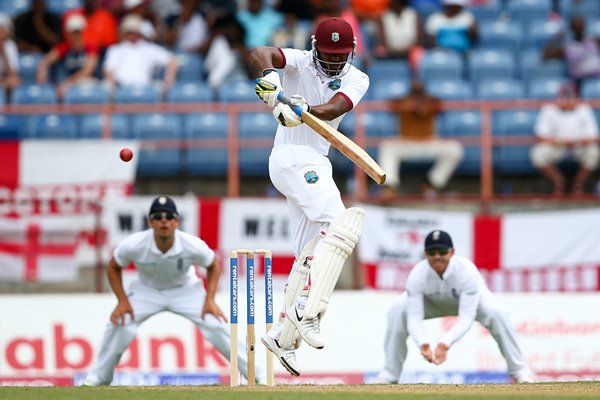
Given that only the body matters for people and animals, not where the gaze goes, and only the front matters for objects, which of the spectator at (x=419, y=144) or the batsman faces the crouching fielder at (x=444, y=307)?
the spectator

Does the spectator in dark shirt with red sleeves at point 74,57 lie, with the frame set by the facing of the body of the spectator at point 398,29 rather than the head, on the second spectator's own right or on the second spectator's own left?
on the second spectator's own right

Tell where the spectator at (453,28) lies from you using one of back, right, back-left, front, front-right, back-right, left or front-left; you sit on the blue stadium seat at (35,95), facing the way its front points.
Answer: left

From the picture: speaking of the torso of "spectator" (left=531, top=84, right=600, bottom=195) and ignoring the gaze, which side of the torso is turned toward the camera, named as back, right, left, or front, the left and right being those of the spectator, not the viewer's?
front

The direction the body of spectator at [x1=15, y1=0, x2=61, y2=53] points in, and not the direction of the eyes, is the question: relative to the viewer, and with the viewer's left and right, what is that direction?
facing the viewer

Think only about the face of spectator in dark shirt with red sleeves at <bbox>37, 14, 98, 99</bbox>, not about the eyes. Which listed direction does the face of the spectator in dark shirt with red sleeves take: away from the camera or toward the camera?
toward the camera

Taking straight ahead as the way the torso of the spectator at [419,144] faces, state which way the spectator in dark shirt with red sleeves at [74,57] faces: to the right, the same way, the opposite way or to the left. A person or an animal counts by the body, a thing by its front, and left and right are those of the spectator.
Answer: the same way

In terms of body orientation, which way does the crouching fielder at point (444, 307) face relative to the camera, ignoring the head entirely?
toward the camera

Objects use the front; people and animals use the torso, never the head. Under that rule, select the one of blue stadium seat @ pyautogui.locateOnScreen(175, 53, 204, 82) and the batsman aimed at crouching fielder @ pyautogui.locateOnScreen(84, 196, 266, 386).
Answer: the blue stadium seat

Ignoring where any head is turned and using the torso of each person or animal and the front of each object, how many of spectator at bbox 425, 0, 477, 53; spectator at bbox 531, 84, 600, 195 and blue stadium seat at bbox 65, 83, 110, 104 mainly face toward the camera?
3

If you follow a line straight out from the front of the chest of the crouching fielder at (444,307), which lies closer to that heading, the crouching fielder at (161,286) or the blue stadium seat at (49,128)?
the crouching fielder

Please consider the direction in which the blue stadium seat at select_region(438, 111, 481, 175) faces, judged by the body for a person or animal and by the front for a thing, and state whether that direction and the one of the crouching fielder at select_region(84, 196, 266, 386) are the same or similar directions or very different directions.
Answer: same or similar directions

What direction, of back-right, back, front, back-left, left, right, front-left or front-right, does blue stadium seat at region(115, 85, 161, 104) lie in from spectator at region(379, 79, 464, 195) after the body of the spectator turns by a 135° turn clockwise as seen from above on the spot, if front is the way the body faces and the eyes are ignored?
front-left

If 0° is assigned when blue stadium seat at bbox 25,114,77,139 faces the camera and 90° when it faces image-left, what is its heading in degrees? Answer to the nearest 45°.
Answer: approximately 0°
